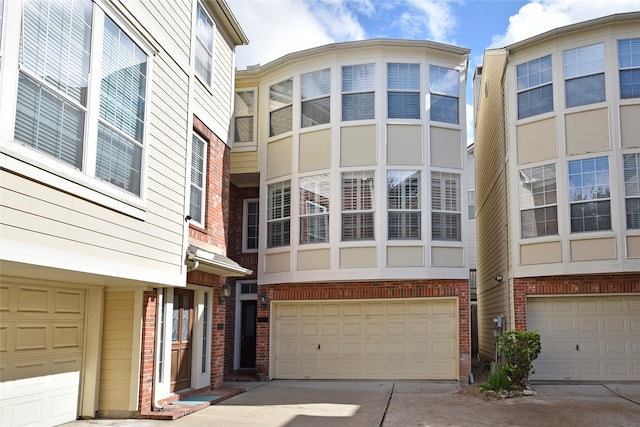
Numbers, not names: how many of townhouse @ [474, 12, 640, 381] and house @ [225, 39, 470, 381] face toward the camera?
2

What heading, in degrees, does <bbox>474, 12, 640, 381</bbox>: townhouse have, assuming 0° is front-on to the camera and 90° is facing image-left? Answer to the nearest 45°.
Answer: approximately 0°

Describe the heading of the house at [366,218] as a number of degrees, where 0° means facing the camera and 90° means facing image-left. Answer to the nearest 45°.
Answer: approximately 0°

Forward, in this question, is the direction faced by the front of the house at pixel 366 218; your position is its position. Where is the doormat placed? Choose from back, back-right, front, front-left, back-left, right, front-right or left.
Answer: front-right

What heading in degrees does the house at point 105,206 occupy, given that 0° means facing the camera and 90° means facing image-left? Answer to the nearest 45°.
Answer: approximately 315°

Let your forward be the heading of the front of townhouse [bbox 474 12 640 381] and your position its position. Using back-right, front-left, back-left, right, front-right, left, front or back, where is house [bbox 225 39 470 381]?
right

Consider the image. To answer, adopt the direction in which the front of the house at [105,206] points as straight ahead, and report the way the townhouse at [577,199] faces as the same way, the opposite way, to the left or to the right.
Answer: to the right

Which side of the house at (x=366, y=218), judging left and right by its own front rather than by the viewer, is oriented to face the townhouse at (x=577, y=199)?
left

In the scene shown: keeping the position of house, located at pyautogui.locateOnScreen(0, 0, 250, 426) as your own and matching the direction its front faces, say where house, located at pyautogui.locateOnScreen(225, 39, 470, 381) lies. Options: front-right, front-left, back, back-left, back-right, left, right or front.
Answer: left

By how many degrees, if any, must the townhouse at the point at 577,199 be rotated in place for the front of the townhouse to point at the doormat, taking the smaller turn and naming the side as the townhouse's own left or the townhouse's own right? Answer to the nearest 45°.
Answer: approximately 45° to the townhouse's own right
